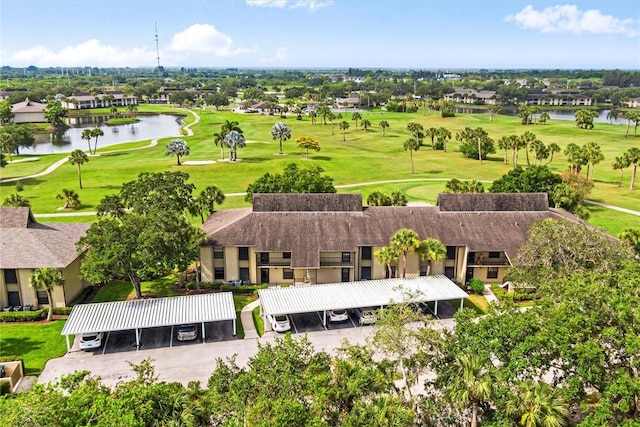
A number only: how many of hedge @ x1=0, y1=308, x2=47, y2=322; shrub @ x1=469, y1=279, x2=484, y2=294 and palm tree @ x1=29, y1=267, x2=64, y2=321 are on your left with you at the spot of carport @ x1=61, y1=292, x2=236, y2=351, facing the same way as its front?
1

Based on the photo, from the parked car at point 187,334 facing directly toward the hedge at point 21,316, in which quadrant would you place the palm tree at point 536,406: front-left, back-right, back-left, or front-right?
back-left

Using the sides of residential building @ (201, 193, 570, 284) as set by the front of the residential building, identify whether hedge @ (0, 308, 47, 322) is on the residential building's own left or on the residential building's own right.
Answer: on the residential building's own right

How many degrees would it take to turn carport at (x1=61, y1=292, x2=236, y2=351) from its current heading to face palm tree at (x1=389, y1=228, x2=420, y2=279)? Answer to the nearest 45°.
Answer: approximately 90° to its left

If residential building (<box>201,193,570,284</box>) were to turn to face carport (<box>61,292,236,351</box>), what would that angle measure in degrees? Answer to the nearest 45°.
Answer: approximately 45° to its right

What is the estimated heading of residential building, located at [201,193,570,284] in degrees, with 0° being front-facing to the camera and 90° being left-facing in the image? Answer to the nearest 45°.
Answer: approximately 0°

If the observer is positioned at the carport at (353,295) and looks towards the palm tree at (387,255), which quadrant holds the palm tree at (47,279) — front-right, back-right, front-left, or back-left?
back-left

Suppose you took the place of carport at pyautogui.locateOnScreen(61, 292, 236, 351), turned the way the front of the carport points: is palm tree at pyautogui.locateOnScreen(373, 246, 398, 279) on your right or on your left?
on your left

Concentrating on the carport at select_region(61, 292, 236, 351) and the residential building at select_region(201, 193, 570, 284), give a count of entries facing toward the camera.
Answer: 2

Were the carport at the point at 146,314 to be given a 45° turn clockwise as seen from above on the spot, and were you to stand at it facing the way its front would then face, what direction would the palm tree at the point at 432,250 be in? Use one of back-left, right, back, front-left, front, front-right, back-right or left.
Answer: back-left

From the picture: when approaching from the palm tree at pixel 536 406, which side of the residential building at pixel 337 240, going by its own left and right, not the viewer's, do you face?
front
